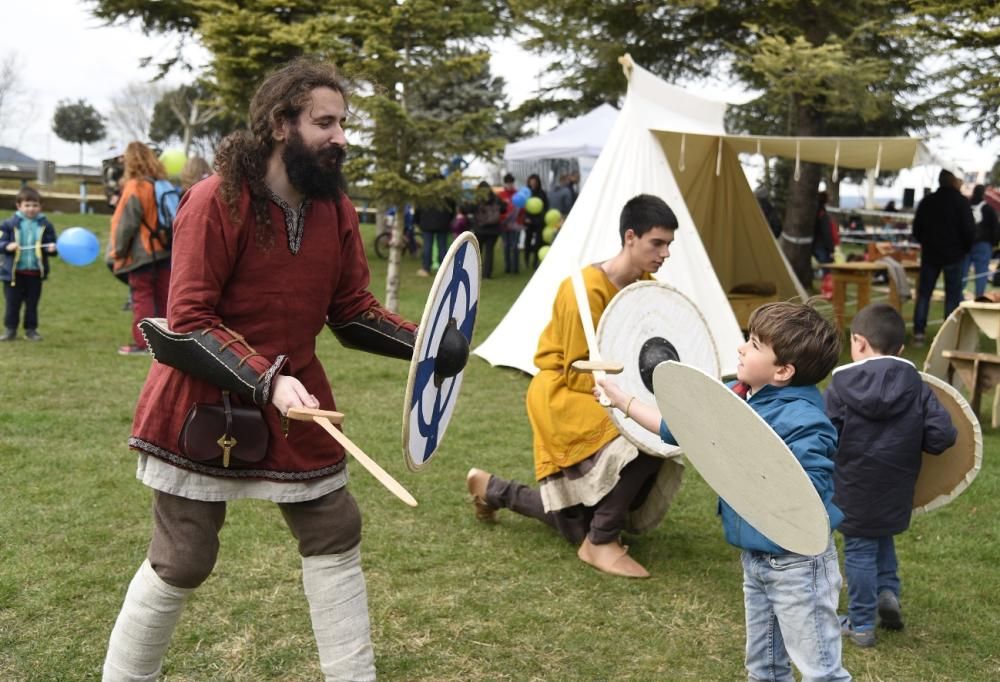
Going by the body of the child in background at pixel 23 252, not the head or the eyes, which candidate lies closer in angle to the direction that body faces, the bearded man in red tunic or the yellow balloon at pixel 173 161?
the bearded man in red tunic

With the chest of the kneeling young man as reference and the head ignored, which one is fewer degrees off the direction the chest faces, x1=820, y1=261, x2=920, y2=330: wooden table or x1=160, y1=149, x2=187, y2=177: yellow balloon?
the wooden table

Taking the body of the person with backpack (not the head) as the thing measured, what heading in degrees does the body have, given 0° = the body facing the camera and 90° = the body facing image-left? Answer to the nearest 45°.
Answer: approximately 90°

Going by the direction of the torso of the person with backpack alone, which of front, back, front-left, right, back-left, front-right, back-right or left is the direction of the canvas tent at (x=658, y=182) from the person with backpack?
back

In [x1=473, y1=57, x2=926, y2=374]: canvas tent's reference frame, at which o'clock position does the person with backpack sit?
The person with backpack is roughly at 4 o'clock from the canvas tent.

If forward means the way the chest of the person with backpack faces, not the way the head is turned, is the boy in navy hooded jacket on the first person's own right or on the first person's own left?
on the first person's own left

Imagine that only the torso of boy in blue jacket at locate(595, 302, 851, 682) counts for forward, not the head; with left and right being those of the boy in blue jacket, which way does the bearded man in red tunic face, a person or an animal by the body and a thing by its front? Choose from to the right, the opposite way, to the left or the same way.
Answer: the opposite way
